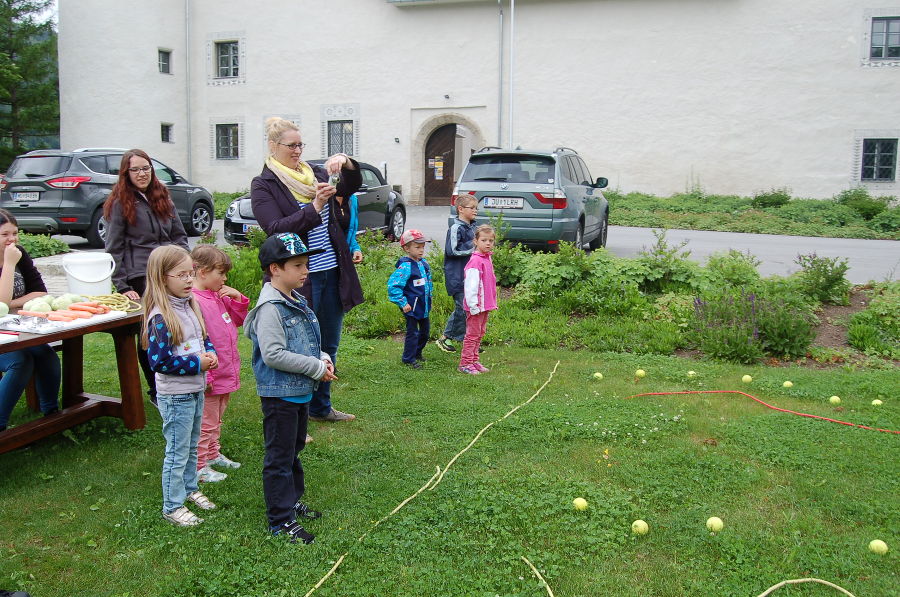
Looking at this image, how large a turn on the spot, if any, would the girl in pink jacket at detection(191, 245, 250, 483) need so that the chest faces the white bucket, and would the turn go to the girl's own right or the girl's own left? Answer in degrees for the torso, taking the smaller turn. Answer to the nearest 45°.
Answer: approximately 135° to the girl's own left

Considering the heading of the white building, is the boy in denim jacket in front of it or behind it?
in front

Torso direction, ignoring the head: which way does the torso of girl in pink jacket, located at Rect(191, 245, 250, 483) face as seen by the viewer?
to the viewer's right

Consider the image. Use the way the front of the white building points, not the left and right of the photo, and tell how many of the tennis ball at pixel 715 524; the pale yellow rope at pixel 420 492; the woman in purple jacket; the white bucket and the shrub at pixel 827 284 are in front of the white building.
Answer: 5

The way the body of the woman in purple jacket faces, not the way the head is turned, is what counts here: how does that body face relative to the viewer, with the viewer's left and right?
facing the viewer and to the right of the viewer

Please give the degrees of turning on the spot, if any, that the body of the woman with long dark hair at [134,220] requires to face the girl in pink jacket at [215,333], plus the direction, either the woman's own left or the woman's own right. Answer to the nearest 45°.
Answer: approximately 45° to the woman's own right

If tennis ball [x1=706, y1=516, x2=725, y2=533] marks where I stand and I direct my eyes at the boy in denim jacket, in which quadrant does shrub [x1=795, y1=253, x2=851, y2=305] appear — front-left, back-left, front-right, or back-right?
back-right

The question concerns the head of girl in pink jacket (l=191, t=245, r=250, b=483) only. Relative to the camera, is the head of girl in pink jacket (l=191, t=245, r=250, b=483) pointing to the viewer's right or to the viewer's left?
to the viewer's right
